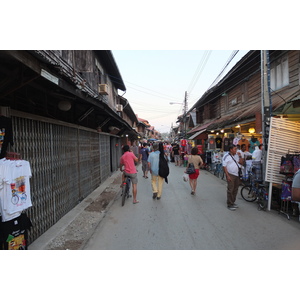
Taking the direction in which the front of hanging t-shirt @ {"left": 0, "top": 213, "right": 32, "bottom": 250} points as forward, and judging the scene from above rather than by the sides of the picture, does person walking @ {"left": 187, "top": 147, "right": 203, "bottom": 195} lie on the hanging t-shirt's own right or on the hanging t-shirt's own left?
on the hanging t-shirt's own left

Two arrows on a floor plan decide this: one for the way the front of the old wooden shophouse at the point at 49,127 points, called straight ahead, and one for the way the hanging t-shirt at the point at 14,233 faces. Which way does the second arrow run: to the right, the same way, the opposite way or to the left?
to the right

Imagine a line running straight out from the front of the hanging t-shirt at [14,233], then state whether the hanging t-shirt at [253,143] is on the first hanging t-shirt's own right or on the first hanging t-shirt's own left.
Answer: on the first hanging t-shirt's own left

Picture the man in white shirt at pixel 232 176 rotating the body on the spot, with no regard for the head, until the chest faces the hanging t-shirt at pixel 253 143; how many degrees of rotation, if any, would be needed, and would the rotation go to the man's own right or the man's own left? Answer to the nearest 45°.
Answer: approximately 135° to the man's own left

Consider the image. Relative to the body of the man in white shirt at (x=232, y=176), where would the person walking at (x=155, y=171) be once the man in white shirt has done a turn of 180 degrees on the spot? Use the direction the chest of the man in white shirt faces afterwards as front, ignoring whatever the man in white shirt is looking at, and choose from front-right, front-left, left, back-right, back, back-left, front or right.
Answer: front-left

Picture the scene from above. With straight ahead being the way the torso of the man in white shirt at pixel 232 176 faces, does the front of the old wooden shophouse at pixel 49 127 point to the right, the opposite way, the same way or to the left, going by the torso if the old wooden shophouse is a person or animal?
to the left

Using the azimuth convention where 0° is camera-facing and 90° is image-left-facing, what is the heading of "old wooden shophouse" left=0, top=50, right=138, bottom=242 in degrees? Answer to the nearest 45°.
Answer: approximately 270°
